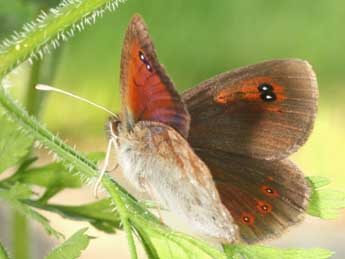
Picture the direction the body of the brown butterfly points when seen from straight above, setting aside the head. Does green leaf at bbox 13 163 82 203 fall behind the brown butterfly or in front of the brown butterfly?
in front

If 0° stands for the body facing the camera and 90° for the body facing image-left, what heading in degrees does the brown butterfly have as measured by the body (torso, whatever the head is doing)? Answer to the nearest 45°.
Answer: approximately 90°

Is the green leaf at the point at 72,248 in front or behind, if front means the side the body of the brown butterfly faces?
in front

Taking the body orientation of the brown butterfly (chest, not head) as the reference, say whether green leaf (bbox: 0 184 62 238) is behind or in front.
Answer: in front
